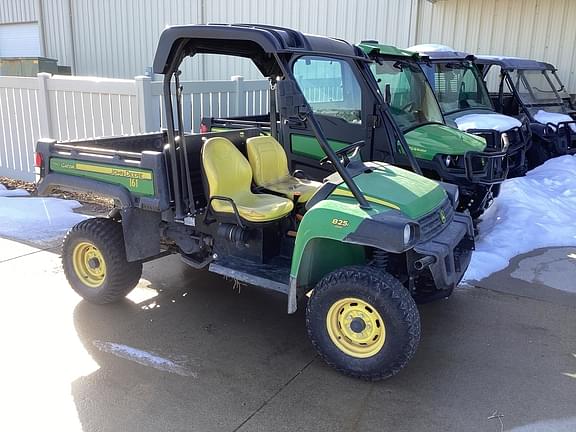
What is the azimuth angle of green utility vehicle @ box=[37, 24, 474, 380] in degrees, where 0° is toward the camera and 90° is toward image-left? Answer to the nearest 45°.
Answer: approximately 315°

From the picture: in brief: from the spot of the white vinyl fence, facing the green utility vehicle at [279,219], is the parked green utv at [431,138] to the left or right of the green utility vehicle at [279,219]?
left

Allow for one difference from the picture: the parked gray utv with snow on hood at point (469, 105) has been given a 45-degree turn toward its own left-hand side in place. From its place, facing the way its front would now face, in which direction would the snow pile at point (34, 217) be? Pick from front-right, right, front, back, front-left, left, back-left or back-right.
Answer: back-right

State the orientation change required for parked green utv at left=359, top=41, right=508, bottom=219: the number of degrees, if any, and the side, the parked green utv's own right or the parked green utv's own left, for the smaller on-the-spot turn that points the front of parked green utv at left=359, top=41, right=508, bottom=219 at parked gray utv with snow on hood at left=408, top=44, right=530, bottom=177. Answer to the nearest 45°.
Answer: approximately 135° to the parked green utv's own left

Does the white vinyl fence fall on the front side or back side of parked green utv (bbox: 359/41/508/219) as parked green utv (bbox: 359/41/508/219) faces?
on the back side

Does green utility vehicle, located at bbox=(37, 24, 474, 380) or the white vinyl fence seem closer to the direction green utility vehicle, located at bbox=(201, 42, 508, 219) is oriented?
the green utility vehicle

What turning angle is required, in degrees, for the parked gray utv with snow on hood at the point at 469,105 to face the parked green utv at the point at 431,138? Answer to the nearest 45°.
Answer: approximately 45° to its right

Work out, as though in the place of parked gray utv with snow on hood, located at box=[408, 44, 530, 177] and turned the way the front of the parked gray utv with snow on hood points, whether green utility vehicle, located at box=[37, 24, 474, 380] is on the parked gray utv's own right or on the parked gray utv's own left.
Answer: on the parked gray utv's own right

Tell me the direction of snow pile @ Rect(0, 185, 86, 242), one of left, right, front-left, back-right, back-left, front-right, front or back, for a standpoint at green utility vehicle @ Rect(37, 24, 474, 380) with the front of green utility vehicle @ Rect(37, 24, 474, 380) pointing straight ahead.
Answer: back

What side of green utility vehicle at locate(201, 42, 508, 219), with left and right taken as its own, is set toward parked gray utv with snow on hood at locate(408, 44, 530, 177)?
left
